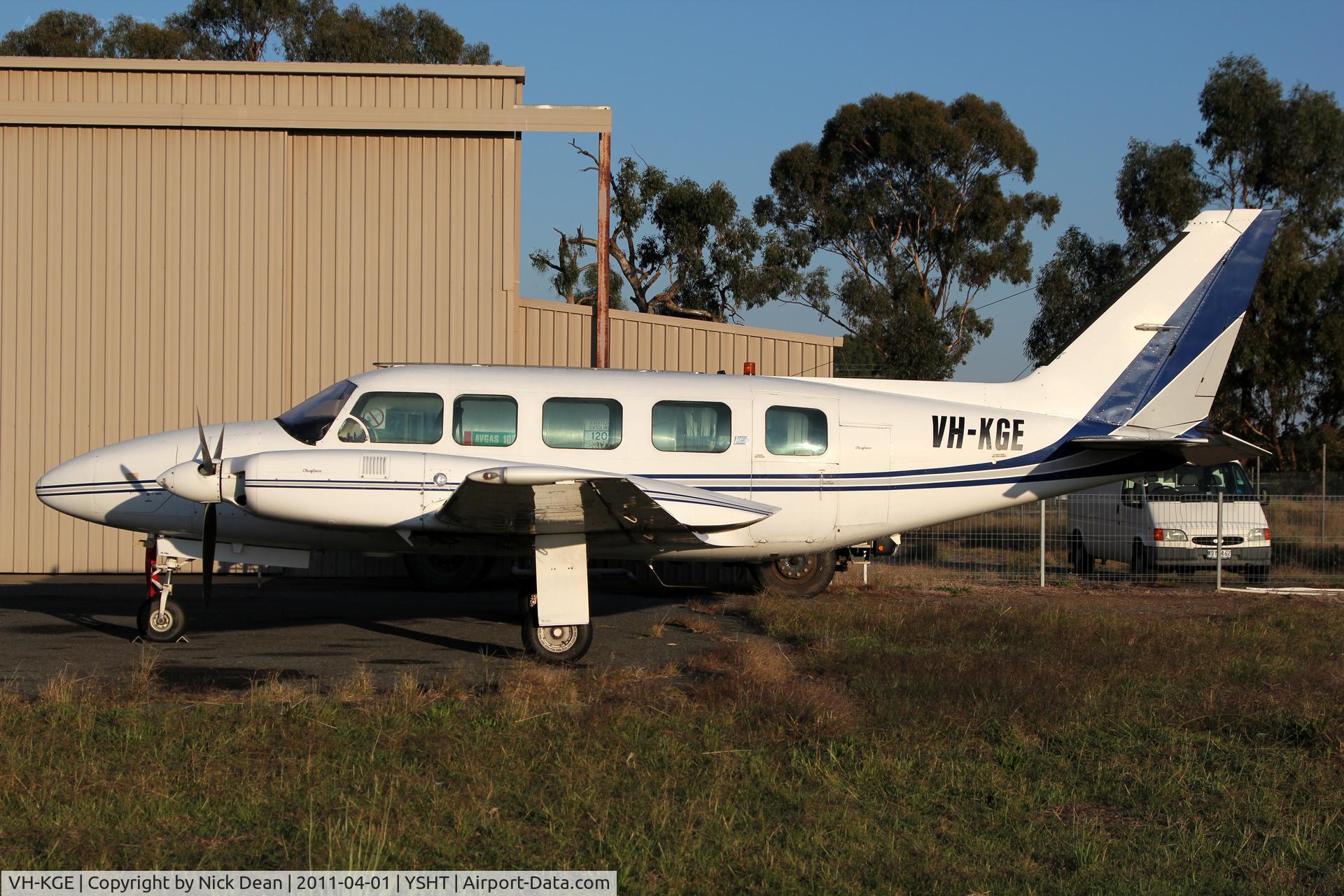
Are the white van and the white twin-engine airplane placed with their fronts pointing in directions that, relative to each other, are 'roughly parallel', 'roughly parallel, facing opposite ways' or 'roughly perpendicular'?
roughly perpendicular

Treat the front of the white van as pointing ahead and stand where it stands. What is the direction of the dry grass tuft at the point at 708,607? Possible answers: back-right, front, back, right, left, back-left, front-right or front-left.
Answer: right

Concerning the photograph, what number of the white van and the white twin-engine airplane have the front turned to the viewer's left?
1

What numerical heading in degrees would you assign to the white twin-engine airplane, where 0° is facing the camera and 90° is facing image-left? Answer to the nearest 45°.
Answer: approximately 90°

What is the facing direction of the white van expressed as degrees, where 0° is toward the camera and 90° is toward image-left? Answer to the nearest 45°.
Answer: approximately 315°

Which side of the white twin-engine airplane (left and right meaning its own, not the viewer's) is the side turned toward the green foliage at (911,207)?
right

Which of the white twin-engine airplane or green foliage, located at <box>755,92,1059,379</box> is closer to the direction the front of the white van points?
the white twin-engine airplane

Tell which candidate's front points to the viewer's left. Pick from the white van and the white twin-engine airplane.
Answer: the white twin-engine airplane

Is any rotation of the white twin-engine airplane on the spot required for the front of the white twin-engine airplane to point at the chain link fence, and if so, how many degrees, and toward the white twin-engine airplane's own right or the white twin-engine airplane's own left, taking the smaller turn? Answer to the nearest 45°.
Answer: approximately 135° to the white twin-engine airplane's own right
